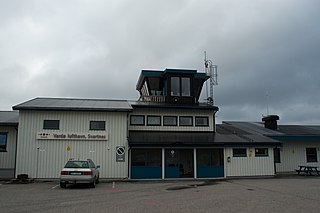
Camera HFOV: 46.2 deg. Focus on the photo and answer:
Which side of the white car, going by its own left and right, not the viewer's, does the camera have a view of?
back

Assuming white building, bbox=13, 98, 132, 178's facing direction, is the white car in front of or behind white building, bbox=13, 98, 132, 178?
in front

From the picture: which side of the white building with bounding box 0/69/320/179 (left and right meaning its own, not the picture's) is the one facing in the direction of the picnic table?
left

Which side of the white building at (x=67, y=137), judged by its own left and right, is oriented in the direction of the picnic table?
left

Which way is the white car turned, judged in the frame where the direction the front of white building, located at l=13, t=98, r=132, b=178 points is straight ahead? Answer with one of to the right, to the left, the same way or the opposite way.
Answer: the opposite way

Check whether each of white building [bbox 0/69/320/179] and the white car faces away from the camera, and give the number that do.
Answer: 1

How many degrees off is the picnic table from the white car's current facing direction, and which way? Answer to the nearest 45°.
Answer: approximately 90° to its right

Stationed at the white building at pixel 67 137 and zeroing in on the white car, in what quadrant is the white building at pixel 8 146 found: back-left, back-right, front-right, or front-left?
back-right

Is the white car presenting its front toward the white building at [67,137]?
yes

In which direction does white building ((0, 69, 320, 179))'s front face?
toward the camera
